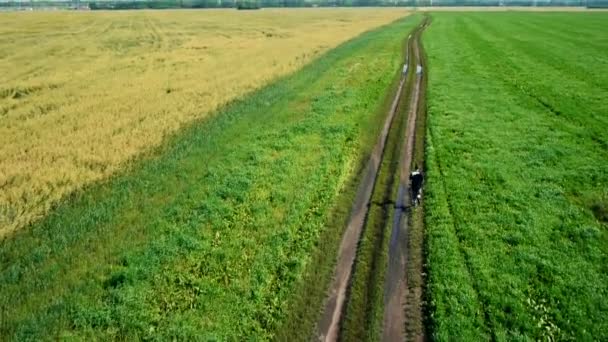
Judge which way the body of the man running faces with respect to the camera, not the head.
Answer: away from the camera
